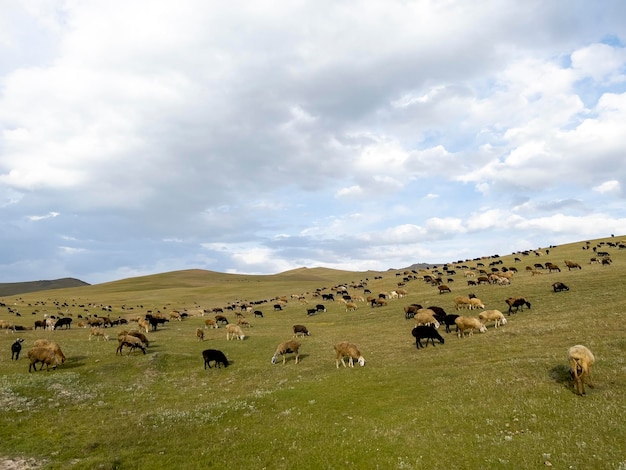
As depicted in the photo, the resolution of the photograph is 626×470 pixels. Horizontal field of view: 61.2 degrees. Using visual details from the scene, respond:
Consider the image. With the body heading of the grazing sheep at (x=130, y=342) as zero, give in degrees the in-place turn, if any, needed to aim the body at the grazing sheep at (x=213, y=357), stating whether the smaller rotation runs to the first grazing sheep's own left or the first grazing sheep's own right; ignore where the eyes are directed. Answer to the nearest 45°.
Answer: approximately 45° to the first grazing sheep's own right

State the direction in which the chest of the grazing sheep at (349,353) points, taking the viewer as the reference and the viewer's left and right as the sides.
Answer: facing to the right of the viewer

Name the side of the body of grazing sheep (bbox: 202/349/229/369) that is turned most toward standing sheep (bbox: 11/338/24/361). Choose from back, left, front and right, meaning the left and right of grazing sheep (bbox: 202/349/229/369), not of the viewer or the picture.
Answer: back

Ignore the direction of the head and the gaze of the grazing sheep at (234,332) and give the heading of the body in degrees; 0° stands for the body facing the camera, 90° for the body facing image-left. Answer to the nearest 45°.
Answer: approximately 270°

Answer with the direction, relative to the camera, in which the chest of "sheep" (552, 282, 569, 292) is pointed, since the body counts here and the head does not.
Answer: to the viewer's right

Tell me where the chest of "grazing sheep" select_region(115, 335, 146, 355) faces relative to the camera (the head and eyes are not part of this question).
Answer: to the viewer's right
